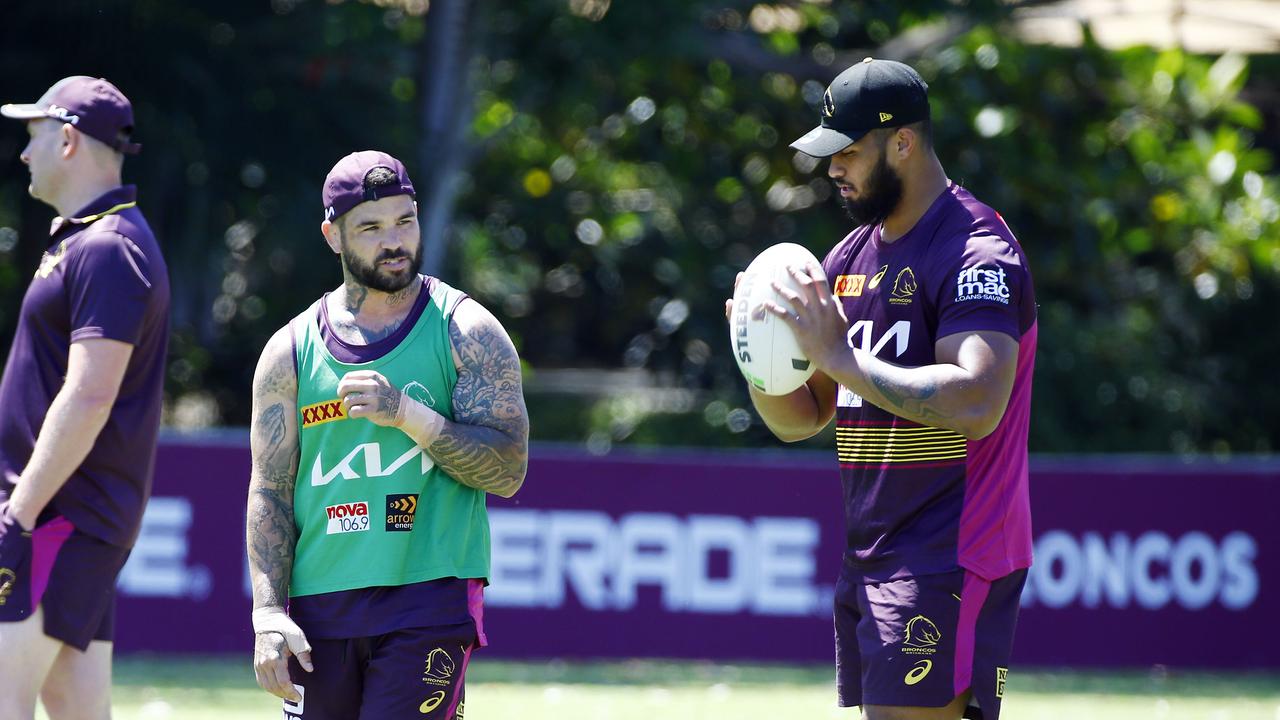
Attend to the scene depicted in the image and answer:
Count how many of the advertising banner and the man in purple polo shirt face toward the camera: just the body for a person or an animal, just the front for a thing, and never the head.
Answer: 1

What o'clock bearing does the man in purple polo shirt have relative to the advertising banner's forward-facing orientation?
The man in purple polo shirt is roughly at 1 o'clock from the advertising banner.

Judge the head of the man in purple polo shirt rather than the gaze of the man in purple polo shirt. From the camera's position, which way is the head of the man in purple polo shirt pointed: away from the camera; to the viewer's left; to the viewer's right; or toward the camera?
to the viewer's left

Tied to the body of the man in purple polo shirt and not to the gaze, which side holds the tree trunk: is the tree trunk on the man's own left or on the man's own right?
on the man's own right

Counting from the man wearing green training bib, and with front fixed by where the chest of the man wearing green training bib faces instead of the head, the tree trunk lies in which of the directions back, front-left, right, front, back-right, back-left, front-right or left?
back

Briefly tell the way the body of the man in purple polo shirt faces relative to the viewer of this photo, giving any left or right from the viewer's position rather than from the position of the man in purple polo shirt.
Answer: facing to the left of the viewer

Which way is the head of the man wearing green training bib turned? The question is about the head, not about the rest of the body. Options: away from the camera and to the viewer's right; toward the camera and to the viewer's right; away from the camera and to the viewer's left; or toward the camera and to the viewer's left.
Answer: toward the camera and to the viewer's right

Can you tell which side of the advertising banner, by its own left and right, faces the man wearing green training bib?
front

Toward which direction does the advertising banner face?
toward the camera

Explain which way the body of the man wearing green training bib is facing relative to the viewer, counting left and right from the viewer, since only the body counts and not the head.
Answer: facing the viewer

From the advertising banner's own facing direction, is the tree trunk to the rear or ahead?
to the rear

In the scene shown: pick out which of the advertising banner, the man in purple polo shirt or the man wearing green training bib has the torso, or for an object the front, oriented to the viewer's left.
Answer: the man in purple polo shirt
